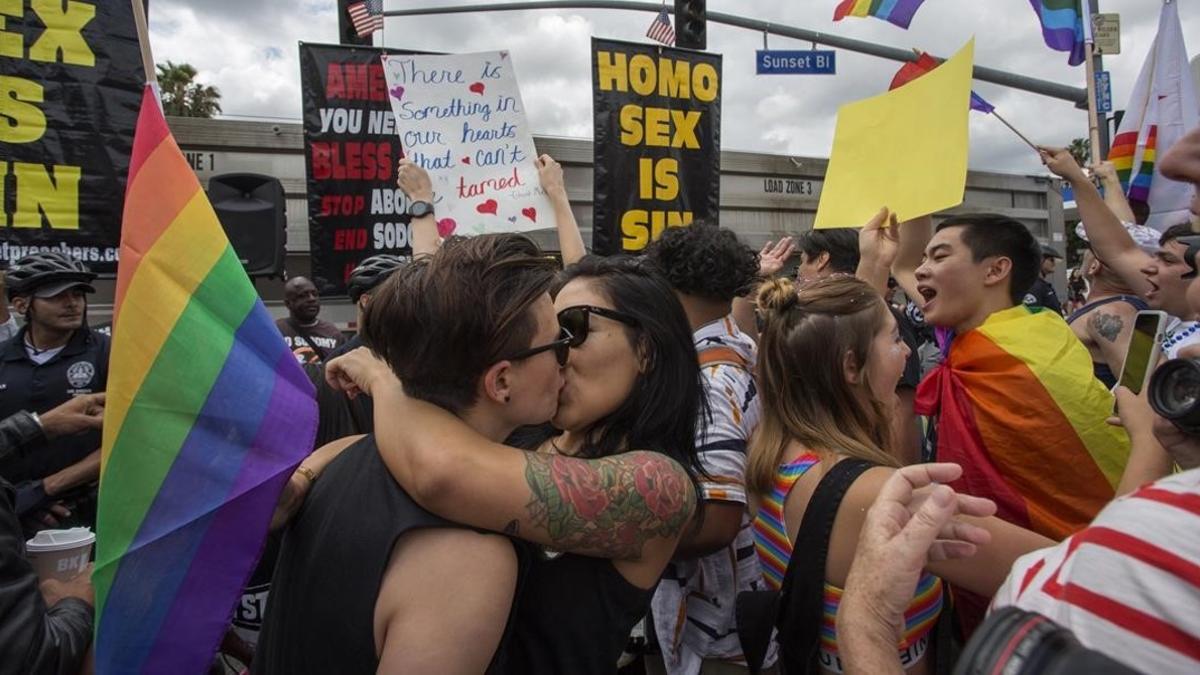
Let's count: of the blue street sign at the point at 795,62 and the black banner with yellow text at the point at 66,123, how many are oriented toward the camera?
2

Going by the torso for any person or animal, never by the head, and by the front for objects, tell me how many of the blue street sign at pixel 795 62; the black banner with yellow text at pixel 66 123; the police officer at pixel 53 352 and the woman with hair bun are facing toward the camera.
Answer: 3

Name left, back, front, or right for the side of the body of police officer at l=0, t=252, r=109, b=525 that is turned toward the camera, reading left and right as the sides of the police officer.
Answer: front

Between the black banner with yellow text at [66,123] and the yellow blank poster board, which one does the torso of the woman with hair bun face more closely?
the yellow blank poster board

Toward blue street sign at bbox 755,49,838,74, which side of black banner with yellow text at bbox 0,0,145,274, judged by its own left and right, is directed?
left

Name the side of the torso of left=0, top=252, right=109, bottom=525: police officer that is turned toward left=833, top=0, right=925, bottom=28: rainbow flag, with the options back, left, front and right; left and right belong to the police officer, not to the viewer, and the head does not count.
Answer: left

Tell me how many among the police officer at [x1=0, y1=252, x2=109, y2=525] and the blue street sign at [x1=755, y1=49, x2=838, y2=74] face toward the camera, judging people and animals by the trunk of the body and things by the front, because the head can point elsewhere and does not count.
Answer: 2

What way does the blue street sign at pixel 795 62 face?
toward the camera
